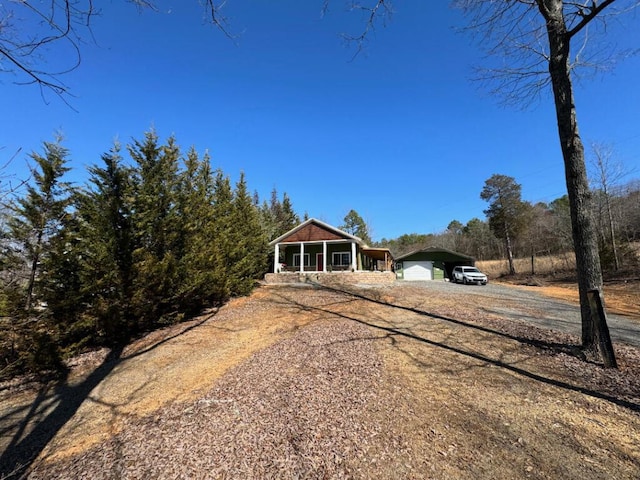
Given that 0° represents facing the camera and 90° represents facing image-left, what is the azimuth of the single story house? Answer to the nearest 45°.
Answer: approximately 0°

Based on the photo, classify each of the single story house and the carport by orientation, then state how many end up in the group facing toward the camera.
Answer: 2

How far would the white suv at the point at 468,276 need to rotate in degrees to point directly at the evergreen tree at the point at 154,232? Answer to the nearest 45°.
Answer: approximately 90° to its right

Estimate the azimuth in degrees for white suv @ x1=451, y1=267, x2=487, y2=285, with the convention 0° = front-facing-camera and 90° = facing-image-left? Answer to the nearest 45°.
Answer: approximately 315°

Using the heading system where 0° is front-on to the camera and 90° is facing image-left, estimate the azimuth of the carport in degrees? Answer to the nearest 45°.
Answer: approximately 0°

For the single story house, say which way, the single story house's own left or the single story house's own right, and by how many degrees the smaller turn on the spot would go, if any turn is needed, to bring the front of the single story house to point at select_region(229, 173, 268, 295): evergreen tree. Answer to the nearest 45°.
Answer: approximately 45° to the single story house's own right

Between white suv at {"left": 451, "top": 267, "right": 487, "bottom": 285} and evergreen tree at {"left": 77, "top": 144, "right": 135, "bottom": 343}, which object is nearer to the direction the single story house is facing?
the evergreen tree

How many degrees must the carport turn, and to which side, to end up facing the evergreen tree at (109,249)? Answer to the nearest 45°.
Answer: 0° — it already faces it

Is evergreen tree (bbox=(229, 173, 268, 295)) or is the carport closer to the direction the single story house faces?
the evergreen tree

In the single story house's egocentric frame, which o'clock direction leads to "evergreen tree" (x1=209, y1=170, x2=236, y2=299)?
The evergreen tree is roughly at 1 o'clock from the single story house.

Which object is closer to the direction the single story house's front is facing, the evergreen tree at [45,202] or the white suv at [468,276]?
the evergreen tree
